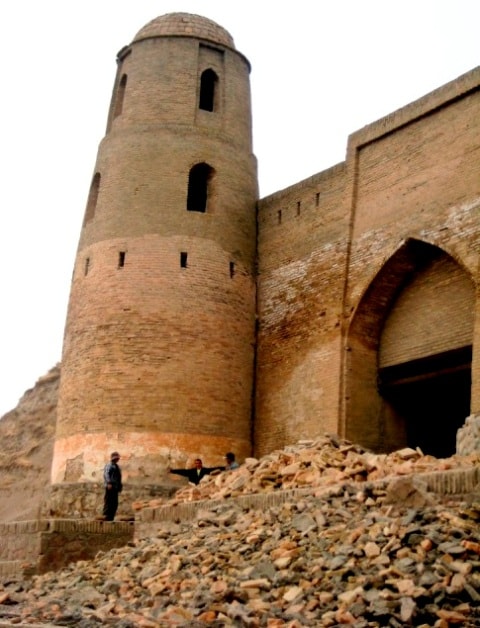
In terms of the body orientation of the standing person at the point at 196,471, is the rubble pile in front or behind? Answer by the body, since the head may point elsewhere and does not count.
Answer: in front

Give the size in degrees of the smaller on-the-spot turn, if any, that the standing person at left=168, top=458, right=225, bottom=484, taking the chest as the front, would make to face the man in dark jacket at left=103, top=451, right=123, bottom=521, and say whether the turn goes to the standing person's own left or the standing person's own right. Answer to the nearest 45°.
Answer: approximately 45° to the standing person's own right

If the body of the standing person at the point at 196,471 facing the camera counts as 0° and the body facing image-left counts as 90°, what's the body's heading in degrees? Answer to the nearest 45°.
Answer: approximately 0°
